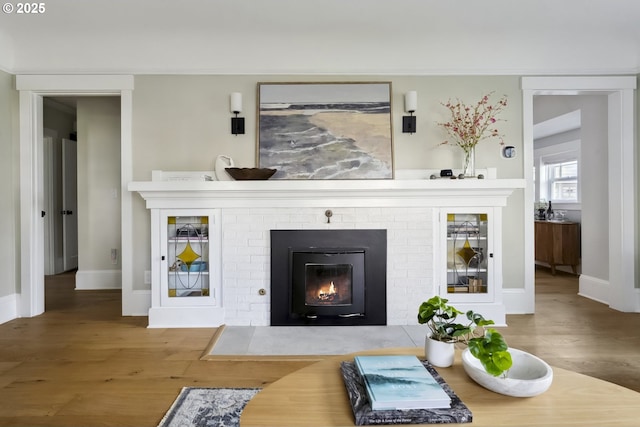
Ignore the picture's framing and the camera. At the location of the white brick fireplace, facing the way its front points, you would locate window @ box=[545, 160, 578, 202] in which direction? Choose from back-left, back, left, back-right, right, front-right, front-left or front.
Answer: back-left

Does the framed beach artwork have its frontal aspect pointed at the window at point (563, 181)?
no

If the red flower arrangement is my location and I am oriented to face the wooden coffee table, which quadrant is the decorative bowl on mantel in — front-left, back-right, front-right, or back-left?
front-right

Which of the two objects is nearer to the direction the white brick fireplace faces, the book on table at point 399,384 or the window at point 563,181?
the book on table

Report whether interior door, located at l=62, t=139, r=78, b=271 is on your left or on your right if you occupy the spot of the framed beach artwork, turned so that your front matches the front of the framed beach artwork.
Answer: on your right

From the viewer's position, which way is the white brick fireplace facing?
facing the viewer

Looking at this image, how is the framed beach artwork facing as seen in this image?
toward the camera

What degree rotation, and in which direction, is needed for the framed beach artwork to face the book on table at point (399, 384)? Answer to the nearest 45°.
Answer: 0° — it already faces it

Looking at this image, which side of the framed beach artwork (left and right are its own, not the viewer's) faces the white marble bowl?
front

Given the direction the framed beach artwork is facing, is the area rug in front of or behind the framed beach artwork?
in front

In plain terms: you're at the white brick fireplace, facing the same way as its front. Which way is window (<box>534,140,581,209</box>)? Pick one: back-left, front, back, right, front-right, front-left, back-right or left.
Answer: back-left
